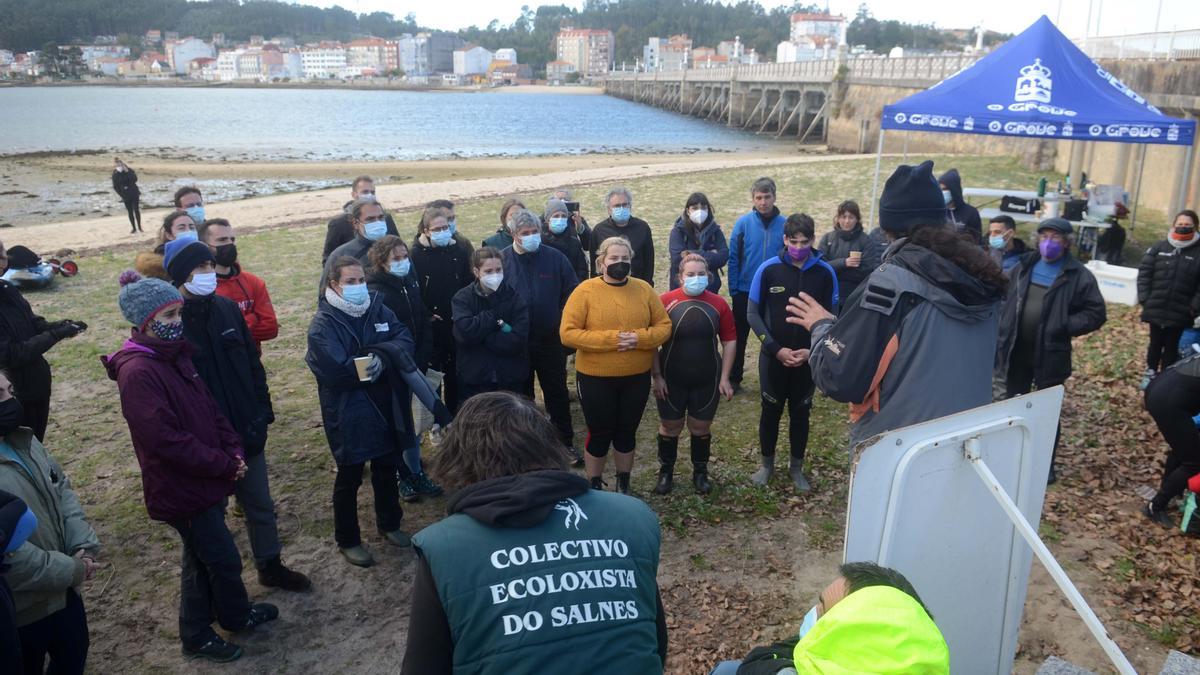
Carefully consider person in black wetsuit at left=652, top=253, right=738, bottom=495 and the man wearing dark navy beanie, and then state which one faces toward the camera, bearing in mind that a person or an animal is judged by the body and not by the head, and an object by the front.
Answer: the person in black wetsuit

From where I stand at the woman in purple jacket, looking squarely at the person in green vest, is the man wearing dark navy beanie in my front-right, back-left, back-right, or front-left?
front-left

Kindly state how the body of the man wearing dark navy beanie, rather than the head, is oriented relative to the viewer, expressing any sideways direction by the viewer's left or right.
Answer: facing away from the viewer and to the left of the viewer

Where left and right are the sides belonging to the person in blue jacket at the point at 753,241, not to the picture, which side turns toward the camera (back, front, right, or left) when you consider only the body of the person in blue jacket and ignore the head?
front

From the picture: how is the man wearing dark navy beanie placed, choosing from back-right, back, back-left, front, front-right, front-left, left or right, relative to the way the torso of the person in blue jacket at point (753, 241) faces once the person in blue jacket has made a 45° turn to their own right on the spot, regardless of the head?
front-left

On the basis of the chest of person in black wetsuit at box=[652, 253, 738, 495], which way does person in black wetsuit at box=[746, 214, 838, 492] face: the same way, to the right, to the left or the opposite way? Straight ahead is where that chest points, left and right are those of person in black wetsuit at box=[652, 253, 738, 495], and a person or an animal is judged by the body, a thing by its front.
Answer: the same way

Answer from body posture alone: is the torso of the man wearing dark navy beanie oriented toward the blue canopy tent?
no

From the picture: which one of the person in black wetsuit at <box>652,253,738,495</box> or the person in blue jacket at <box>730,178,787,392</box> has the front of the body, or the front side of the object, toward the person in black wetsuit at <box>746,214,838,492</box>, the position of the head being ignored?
the person in blue jacket

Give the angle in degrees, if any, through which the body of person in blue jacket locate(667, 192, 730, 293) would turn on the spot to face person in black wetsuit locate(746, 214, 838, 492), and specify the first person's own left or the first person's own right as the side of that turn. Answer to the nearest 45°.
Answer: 0° — they already face them

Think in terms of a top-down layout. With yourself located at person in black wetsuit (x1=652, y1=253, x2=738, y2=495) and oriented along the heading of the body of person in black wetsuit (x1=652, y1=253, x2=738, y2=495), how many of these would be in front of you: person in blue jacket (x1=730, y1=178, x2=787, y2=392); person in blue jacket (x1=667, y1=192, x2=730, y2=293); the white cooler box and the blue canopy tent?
0

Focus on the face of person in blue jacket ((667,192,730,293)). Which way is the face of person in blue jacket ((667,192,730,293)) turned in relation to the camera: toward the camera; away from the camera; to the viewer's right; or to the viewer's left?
toward the camera

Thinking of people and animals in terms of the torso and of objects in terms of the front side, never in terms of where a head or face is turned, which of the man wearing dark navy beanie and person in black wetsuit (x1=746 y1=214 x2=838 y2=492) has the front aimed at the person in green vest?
the person in black wetsuit

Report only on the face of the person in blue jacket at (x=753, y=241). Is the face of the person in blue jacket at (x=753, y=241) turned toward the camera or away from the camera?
toward the camera

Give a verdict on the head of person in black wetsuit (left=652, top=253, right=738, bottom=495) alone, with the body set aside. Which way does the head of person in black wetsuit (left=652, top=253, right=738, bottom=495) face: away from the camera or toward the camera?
toward the camera

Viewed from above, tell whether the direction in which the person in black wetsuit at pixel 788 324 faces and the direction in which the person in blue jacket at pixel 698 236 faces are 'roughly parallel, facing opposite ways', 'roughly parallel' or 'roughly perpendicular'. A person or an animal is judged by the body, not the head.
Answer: roughly parallel

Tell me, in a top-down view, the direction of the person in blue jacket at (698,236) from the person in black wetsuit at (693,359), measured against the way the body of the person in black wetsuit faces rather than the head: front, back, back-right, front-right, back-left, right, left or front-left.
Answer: back

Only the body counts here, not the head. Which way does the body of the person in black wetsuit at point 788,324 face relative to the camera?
toward the camera

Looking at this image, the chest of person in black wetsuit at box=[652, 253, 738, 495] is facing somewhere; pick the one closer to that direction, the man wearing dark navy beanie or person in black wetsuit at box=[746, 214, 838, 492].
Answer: the man wearing dark navy beanie
